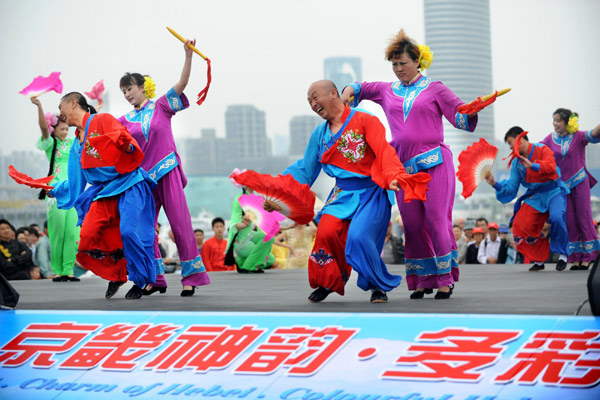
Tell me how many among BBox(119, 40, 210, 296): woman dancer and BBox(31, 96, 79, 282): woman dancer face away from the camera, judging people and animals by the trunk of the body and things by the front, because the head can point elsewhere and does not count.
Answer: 0

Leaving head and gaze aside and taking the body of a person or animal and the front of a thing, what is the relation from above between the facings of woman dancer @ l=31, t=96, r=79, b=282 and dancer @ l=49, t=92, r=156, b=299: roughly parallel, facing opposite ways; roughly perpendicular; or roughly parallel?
roughly perpendicular

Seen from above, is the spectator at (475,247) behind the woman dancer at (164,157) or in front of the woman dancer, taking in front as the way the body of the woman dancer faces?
behind

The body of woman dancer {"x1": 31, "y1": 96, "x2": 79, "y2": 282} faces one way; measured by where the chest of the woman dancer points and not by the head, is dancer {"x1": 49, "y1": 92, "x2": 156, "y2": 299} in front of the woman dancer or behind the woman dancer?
in front

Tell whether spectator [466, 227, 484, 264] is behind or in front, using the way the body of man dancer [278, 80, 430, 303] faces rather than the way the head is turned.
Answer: behind

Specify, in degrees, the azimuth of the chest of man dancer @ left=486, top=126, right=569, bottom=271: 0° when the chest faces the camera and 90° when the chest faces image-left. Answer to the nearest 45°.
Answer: approximately 45°

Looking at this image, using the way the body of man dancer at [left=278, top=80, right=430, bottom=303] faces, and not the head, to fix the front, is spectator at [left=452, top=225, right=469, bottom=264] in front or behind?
behind

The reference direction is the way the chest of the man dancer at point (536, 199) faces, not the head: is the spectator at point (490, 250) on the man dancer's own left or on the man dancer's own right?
on the man dancer's own right

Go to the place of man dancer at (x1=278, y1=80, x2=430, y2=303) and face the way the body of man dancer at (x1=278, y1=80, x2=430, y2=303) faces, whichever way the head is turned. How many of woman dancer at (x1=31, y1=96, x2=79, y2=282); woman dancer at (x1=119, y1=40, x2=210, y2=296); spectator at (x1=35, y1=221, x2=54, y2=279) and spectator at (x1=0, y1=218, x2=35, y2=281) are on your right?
4

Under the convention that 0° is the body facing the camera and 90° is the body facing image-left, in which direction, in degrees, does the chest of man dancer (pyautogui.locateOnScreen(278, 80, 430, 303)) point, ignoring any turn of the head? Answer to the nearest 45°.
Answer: approximately 45°

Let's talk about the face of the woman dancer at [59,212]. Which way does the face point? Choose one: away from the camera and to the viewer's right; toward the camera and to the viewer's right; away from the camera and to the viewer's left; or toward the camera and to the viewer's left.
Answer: toward the camera and to the viewer's right

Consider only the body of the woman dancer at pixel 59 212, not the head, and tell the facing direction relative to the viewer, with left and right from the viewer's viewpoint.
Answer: facing the viewer and to the right of the viewer
